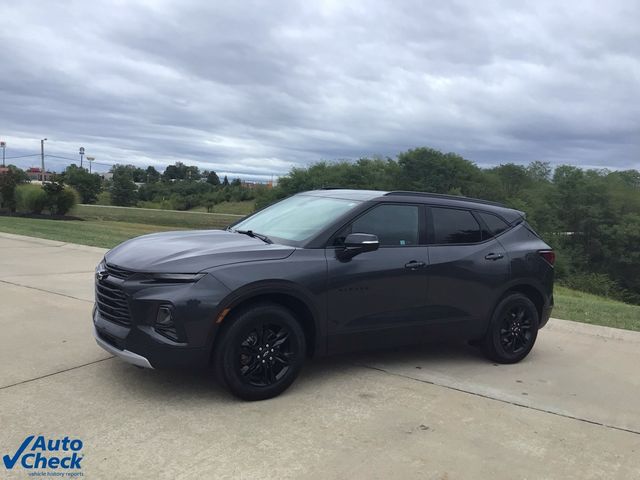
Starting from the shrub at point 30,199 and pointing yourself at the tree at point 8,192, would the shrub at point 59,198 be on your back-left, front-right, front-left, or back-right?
back-right

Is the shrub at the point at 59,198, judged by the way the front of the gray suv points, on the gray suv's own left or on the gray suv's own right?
on the gray suv's own right

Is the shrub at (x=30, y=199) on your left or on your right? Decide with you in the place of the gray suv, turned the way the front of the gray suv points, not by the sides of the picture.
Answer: on your right

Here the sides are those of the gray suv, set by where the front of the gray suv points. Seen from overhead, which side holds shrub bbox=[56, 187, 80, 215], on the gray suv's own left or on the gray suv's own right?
on the gray suv's own right

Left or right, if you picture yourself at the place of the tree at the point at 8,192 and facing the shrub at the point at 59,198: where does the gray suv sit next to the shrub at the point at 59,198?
right

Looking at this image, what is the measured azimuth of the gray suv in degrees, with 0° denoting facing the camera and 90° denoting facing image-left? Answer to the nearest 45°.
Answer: approximately 45°

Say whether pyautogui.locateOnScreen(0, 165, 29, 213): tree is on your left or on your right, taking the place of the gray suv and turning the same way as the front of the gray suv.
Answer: on your right

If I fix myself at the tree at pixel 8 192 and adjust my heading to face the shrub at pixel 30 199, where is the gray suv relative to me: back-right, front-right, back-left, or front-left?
front-right
